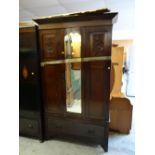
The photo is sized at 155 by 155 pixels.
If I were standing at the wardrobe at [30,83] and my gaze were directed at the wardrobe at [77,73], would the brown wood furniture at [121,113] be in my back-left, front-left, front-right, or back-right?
front-left

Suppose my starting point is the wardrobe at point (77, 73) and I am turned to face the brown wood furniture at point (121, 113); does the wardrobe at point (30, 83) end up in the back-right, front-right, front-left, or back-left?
back-left

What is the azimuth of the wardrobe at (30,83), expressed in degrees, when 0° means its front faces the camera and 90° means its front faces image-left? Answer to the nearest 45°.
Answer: approximately 45°

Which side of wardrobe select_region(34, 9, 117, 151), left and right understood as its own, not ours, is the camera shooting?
front

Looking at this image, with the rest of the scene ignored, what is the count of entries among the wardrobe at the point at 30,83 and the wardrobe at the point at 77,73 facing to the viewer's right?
0

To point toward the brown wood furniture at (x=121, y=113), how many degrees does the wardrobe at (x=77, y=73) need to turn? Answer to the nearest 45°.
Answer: approximately 135° to its left

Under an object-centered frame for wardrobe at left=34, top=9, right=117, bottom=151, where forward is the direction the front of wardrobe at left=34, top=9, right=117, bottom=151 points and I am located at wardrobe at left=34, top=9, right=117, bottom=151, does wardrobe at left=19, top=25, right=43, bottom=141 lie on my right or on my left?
on my right

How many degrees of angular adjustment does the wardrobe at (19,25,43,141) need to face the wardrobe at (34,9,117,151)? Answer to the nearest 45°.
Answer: approximately 90° to its left

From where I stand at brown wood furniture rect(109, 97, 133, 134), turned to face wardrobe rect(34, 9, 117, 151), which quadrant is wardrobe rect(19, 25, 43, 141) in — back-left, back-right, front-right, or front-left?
front-right

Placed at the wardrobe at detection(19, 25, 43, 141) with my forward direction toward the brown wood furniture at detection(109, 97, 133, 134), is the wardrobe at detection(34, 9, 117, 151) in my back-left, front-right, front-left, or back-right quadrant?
front-right

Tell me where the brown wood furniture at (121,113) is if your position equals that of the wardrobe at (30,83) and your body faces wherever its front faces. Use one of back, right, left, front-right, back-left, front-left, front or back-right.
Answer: back-left
